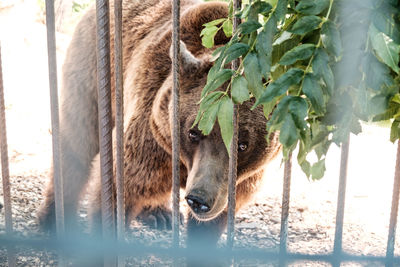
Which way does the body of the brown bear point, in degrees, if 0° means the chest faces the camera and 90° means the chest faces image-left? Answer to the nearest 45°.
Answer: approximately 315°

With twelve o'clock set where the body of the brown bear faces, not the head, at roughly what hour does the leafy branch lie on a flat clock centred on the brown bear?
The leafy branch is roughly at 1 o'clock from the brown bear.
